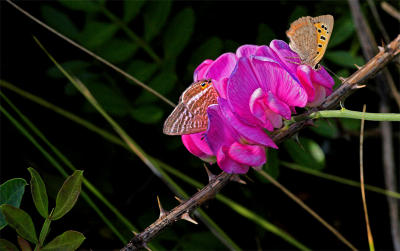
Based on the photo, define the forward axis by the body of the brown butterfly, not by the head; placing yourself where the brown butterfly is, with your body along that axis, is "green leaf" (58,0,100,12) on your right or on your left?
on your left

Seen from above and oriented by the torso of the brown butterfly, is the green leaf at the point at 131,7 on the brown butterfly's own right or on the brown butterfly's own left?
on the brown butterfly's own left

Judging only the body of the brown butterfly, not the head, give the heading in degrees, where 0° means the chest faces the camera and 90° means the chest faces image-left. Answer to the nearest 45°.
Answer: approximately 270°

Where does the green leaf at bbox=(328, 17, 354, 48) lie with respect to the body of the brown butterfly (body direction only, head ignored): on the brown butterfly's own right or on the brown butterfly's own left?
on the brown butterfly's own left

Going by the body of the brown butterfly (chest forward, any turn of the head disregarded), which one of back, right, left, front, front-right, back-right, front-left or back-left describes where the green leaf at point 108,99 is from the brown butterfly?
back-left

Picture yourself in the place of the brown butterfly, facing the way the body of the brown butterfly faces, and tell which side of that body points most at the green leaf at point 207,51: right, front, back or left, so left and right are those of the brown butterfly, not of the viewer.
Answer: left
